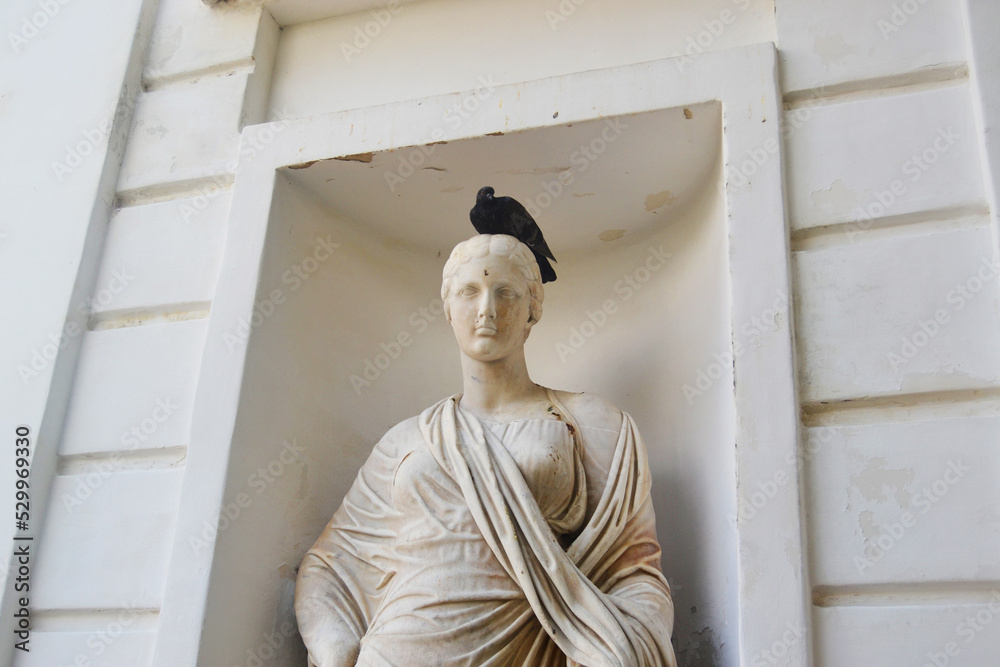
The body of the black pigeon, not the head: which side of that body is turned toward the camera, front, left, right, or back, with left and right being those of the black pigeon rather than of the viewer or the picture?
left

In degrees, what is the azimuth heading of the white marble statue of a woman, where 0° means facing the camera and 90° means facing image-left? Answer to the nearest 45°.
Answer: approximately 0°
